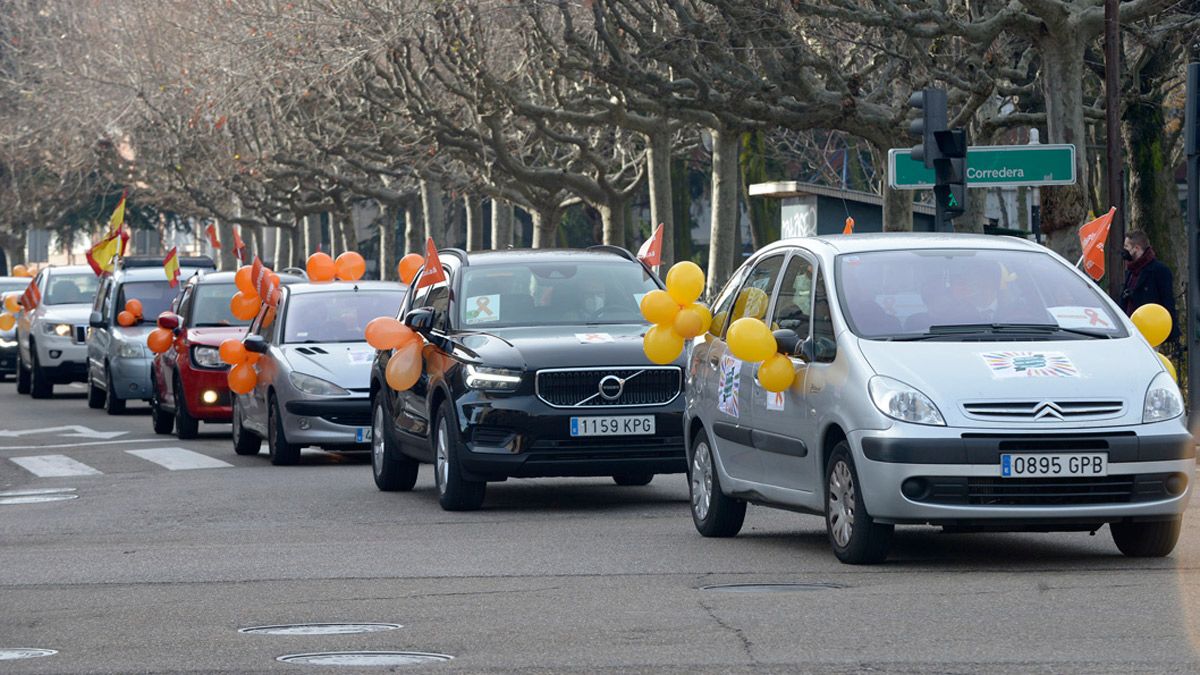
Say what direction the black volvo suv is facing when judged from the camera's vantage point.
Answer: facing the viewer and to the right of the viewer

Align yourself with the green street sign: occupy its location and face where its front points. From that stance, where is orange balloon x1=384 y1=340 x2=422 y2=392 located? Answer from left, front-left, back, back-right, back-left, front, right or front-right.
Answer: front-right

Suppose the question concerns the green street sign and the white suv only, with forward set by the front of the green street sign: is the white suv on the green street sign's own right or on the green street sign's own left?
on the green street sign's own right

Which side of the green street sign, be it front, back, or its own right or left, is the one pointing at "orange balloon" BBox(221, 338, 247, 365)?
right

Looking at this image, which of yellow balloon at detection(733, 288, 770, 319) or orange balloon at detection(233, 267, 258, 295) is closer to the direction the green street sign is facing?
the yellow balloon

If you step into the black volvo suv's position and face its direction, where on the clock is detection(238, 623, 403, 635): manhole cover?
The manhole cover is roughly at 2 o'clock from the black volvo suv.

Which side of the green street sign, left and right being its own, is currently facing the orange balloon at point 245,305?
right

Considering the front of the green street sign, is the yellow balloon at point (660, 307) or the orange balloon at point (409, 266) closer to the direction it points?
the yellow balloon

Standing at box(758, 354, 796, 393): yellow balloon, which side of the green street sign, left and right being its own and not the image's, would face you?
front

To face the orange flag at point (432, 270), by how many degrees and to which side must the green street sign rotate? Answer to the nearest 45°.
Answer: approximately 45° to its right

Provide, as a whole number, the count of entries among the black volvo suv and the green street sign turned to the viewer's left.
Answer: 0
